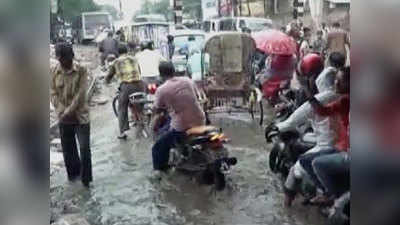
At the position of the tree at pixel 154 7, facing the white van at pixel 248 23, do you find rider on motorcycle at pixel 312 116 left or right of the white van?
right

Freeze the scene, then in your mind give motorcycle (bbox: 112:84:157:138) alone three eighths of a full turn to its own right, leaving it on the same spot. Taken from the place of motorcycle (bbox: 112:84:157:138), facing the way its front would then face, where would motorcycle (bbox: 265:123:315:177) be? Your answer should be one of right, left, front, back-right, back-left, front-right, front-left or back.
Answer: front-right

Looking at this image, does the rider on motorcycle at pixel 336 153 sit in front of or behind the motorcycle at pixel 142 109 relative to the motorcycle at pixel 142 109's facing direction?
behind

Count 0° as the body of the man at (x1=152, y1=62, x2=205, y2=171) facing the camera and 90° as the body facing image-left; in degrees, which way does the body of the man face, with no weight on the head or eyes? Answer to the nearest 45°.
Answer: approximately 135°

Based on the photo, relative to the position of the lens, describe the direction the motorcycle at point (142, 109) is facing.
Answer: facing away from the viewer and to the left of the viewer

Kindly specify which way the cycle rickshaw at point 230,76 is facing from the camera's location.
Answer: facing away from the viewer

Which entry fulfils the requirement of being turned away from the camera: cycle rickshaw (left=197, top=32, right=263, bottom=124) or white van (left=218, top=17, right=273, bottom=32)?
the cycle rickshaw
